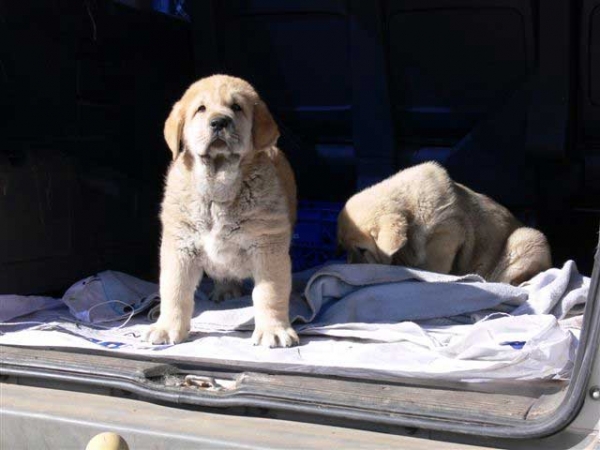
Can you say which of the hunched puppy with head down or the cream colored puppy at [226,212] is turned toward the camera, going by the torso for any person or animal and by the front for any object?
the cream colored puppy

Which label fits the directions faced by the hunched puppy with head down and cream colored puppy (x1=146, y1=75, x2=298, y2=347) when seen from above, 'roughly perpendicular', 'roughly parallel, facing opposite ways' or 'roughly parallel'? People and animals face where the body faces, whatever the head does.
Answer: roughly perpendicular

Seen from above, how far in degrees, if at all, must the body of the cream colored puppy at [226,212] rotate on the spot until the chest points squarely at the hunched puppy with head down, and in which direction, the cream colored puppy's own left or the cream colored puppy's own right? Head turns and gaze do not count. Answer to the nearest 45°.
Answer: approximately 135° to the cream colored puppy's own left

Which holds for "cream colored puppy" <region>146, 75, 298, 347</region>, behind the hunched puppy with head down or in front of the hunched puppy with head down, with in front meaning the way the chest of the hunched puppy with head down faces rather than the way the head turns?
in front

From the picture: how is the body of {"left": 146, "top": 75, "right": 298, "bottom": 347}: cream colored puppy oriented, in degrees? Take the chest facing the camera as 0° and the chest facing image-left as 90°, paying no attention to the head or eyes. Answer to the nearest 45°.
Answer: approximately 0°

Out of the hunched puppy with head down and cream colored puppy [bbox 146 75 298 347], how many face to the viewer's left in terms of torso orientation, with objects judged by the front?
1

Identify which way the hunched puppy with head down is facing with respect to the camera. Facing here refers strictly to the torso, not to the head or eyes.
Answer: to the viewer's left
